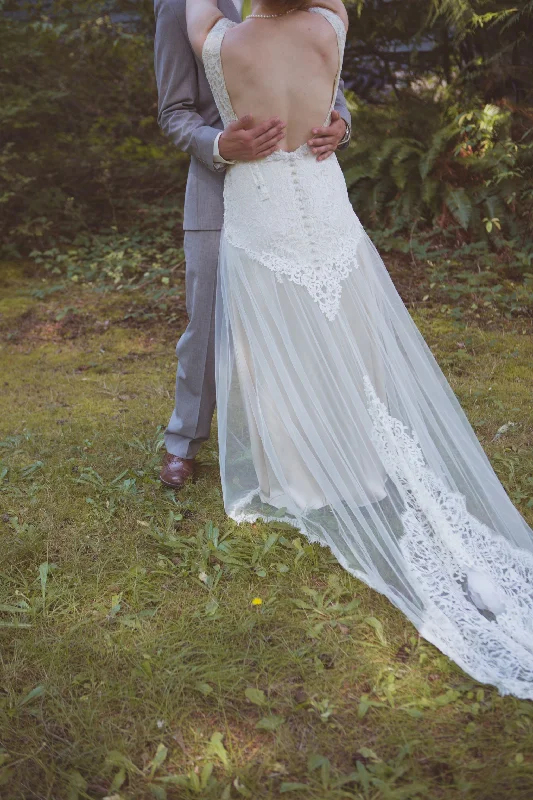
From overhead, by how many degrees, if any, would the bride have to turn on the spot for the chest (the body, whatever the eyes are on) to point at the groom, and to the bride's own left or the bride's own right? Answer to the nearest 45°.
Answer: approximately 45° to the bride's own left

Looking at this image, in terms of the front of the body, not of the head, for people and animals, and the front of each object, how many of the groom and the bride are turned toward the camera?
1

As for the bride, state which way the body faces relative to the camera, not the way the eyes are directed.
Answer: away from the camera

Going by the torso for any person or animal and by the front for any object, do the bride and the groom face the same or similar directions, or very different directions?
very different directions

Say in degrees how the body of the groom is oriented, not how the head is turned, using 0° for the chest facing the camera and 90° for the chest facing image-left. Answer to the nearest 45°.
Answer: approximately 0°

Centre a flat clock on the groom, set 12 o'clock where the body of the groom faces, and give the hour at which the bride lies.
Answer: The bride is roughly at 11 o'clock from the groom.
